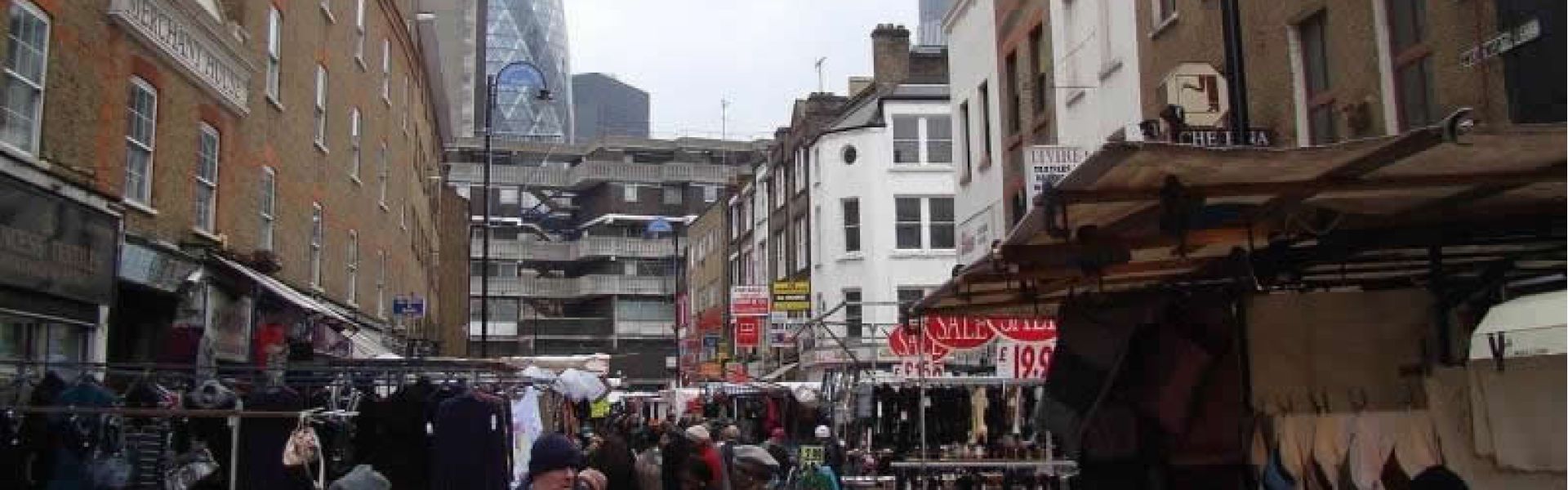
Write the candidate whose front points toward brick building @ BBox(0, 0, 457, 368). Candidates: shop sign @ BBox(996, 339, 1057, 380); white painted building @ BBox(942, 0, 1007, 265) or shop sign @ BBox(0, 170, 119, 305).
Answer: the white painted building

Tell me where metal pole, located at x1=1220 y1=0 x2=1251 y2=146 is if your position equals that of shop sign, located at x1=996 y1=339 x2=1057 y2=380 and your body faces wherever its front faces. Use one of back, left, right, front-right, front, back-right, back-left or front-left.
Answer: front-left

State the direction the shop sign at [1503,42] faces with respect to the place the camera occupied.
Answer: facing the viewer and to the left of the viewer

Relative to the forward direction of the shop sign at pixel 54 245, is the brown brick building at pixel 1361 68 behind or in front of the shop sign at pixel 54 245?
in front

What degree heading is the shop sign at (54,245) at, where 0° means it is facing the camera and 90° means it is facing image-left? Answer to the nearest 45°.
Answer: approximately 315°

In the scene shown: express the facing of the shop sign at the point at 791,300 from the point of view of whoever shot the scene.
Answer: facing the viewer

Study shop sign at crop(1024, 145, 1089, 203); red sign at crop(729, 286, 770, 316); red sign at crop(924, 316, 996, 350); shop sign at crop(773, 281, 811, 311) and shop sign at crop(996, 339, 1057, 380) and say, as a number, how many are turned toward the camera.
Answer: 5

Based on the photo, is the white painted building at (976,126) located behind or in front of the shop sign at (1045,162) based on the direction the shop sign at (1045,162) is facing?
behind

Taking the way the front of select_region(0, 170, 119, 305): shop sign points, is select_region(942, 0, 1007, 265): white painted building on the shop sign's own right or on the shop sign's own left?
on the shop sign's own left

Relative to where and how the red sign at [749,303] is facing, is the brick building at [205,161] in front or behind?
in front

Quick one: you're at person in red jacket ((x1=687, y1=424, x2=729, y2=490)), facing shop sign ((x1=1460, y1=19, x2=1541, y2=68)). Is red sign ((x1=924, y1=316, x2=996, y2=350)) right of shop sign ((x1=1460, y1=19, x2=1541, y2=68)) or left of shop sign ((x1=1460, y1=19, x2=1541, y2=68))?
left

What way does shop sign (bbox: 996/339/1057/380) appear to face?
toward the camera

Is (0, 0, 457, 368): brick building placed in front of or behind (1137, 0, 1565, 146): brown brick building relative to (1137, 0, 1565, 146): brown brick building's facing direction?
in front
